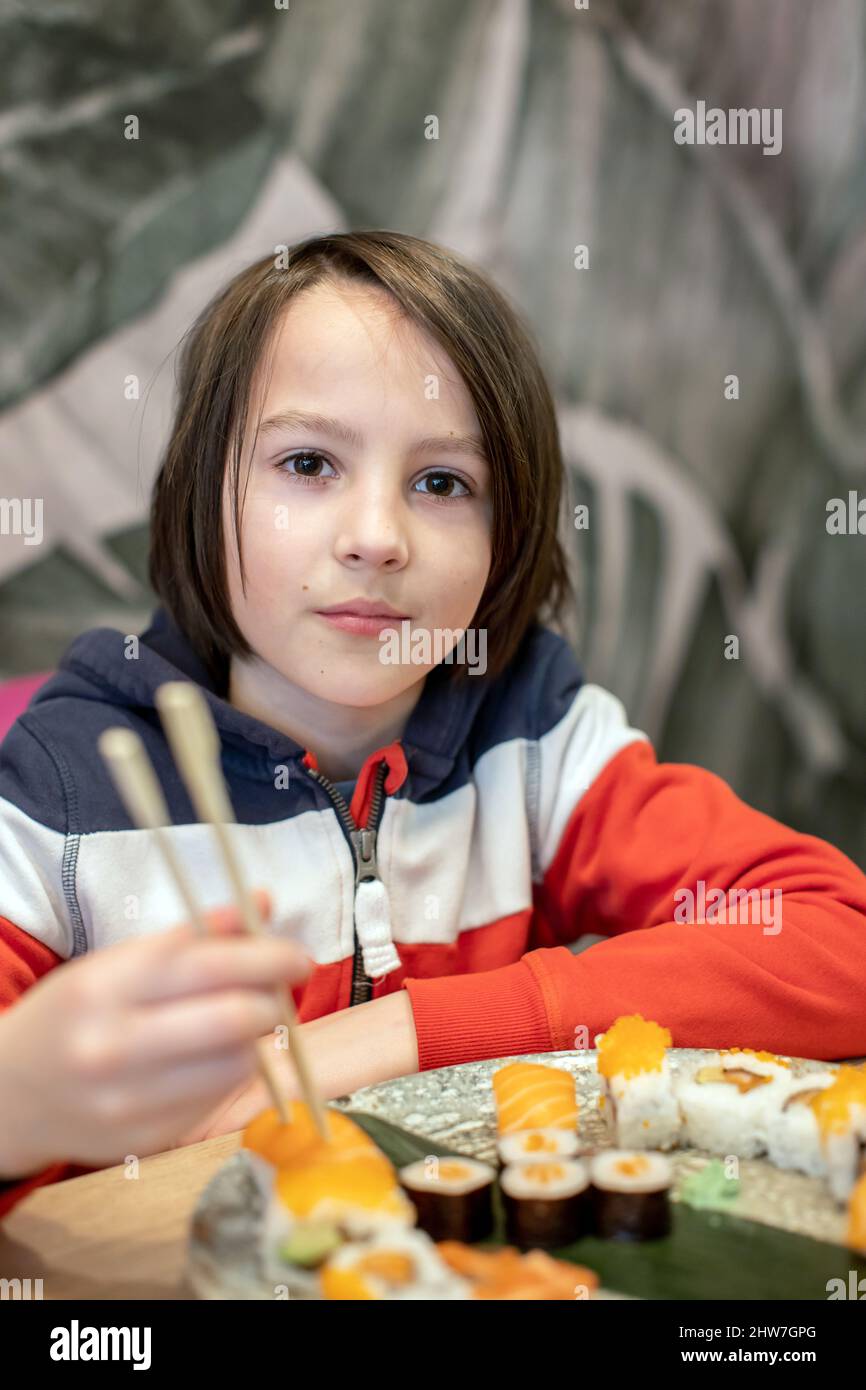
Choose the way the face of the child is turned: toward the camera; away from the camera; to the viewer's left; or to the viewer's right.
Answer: toward the camera

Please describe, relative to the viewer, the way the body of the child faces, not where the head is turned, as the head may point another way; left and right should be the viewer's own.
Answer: facing the viewer

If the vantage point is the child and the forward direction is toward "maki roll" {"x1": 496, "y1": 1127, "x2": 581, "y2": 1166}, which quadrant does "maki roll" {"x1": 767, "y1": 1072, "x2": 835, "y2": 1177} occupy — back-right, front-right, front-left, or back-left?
front-left
